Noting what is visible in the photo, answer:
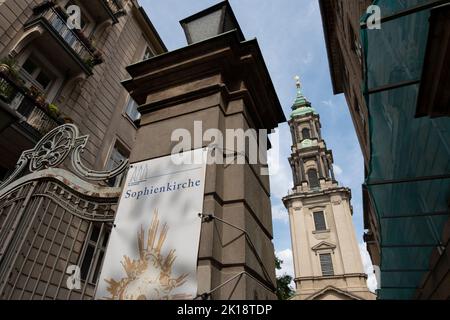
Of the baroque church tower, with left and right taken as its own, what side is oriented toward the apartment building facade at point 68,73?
front

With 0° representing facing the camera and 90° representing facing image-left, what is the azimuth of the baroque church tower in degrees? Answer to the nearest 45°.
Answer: approximately 0°

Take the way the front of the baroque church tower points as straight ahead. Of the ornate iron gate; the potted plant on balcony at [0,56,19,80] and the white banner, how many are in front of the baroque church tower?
3

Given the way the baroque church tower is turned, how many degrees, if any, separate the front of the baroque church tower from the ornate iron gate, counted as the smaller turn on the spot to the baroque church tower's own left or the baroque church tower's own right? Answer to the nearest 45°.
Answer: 0° — it already faces it

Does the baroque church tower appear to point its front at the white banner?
yes

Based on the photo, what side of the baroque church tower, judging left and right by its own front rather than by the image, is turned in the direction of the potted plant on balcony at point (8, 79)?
front

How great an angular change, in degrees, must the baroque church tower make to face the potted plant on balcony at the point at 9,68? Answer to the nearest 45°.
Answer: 0° — it already faces it

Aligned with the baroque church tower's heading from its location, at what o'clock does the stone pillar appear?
The stone pillar is roughly at 12 o'clock from the baroque church tower.
